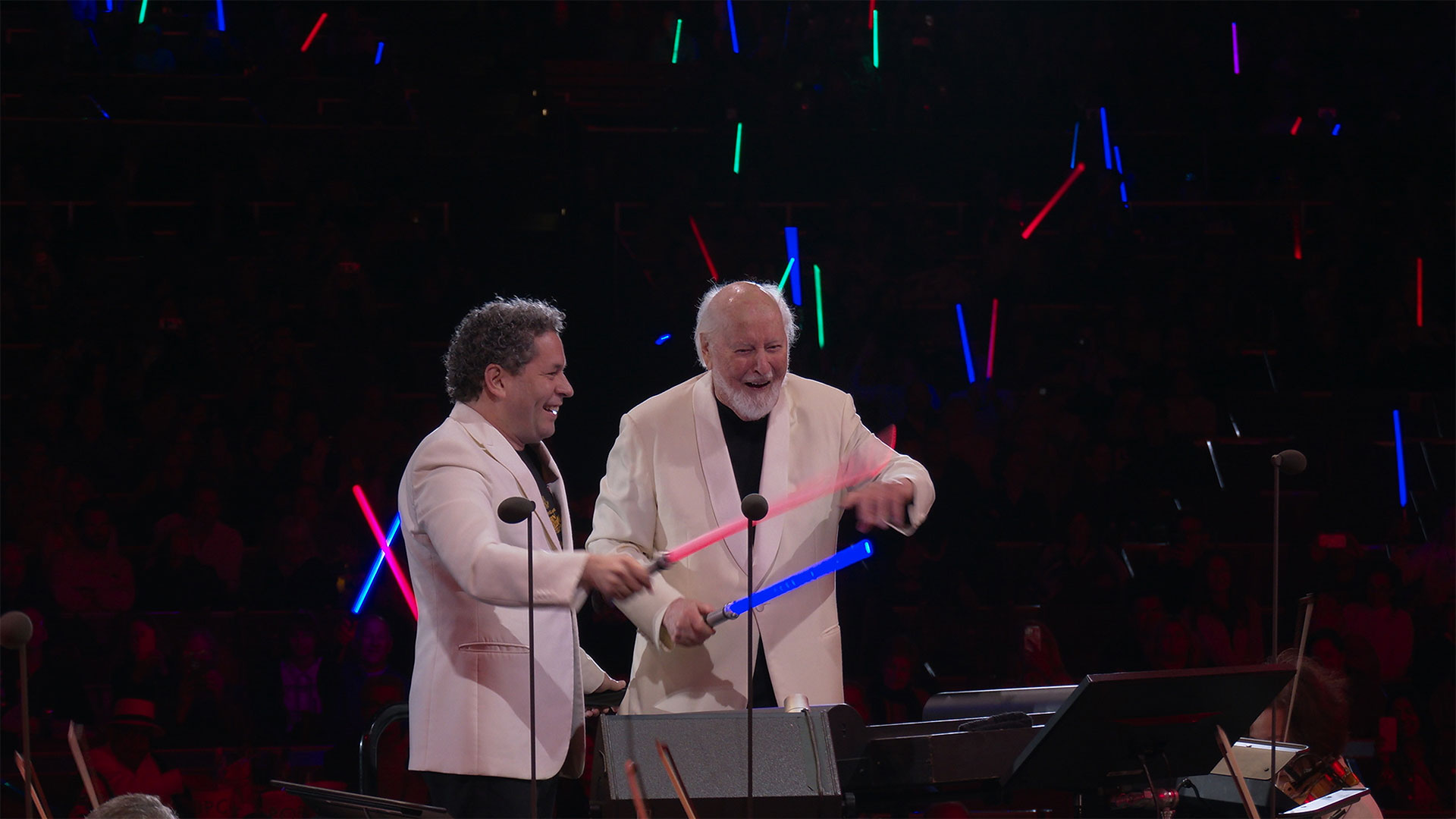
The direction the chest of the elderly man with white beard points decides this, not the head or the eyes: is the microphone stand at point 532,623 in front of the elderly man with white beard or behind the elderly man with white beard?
in front

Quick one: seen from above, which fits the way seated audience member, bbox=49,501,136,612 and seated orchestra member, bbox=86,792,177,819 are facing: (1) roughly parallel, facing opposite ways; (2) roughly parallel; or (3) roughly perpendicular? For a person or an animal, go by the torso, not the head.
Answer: roughly parallel, facing opposite ways

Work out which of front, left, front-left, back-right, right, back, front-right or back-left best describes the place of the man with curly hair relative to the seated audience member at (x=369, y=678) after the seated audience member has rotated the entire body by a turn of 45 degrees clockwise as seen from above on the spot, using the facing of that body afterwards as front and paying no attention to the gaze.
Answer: front-left

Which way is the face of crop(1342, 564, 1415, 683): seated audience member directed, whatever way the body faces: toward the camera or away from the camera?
toward the camera

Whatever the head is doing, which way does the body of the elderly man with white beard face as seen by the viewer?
toward the camera

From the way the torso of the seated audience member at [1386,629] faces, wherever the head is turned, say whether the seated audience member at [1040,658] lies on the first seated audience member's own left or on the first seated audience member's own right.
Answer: on the first seated audience member's own right

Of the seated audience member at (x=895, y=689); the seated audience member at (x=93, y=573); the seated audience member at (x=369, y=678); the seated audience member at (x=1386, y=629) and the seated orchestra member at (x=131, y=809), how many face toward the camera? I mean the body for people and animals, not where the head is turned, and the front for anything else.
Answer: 4

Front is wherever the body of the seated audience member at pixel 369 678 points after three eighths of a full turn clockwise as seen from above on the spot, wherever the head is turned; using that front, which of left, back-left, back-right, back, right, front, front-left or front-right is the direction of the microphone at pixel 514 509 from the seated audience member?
back-left

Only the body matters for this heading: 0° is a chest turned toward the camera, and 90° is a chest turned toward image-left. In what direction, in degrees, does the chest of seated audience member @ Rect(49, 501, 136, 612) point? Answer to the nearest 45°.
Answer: approximately 0°

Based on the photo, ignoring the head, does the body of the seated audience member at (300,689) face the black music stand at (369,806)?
yes

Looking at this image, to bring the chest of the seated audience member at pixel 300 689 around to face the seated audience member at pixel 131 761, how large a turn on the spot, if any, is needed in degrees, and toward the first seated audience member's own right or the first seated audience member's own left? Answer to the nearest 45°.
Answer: approximately 45° to the first seated audience member's own right

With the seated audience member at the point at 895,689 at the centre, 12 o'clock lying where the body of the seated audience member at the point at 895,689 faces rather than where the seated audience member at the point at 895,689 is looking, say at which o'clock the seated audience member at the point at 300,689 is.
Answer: the seated audience member at the point at 300,689 is roughly at 3 o'clock from the seated audience member at the point at 895,689.

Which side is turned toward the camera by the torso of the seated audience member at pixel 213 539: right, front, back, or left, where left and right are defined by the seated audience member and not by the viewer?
front

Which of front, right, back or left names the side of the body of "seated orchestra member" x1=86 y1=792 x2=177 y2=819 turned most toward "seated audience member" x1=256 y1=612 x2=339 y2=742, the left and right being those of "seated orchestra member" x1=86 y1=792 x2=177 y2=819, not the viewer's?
front

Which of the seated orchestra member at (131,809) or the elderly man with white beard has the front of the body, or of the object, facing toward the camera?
the elderly man with white beard

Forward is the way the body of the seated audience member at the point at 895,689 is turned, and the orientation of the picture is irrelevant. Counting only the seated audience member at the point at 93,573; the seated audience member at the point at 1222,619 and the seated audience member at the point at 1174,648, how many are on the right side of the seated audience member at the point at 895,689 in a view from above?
1

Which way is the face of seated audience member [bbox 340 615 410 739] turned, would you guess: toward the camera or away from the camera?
toward the camera

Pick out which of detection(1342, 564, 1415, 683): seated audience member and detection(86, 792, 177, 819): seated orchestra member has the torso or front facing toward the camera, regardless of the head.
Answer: detection(1342, 564, 1415, 683): seated audience member

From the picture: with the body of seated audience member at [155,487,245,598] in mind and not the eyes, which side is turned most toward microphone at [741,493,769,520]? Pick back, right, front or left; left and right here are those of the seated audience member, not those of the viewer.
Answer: front
